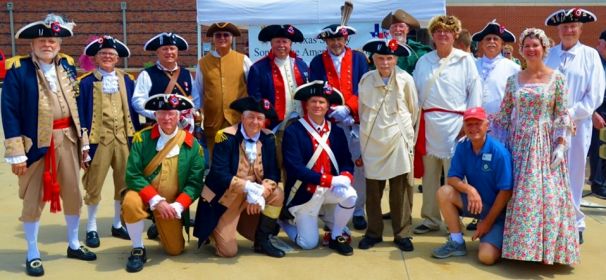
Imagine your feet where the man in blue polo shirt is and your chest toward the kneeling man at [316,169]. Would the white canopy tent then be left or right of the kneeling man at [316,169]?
right

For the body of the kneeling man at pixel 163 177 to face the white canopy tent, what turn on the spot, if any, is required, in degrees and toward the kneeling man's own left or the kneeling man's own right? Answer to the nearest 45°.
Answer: approximately 135° to the kneeling man's own left

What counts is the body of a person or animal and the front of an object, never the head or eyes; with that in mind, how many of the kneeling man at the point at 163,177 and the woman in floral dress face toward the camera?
2

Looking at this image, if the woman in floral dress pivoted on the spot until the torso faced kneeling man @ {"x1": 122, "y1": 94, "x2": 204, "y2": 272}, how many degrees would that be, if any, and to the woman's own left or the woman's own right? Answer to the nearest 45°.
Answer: approximately 90° to the woman's own right

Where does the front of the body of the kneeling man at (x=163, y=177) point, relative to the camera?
toward the camera

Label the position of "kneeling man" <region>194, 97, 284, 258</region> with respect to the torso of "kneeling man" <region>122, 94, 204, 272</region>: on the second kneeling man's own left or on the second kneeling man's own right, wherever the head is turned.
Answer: on the second kneeling man's own left

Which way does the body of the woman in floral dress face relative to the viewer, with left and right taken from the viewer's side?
facing the viewer

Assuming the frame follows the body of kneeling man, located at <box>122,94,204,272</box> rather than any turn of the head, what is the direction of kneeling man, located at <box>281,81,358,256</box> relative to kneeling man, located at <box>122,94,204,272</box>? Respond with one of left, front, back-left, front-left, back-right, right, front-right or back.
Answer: left

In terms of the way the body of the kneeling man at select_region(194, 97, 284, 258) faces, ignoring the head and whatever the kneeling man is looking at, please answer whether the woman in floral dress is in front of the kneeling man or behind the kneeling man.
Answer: in front
